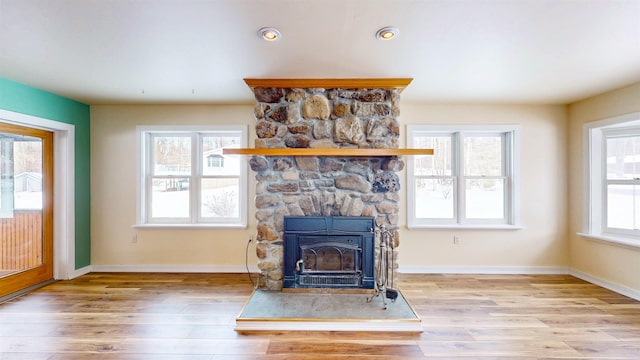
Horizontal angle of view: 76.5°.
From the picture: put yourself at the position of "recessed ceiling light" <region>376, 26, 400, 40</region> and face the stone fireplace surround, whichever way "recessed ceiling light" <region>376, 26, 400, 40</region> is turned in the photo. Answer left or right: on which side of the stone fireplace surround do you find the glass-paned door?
left

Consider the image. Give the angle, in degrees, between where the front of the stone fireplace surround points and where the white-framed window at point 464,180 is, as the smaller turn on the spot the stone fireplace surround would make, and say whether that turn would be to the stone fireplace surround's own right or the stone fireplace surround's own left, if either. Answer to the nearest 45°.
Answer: approximately 135° to the stone fireplace surround's own left

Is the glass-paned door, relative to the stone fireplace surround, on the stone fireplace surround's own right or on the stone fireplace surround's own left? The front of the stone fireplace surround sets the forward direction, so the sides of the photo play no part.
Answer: on the stone fireplace surround's own right

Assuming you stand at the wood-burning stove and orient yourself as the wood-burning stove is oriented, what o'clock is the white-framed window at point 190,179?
The white-framed window is roughly at 4 o'clock from the wood-burning stove.

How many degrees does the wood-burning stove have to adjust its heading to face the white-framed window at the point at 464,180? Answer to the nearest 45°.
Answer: approximately 135° to its left

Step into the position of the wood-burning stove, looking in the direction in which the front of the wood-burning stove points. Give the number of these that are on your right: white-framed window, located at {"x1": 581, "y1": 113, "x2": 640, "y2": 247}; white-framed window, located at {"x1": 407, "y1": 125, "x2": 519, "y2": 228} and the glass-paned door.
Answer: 1

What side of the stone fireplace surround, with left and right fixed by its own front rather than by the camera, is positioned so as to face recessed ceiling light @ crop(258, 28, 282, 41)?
front

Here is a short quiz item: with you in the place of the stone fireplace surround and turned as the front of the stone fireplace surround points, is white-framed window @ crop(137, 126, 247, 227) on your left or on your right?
on your right

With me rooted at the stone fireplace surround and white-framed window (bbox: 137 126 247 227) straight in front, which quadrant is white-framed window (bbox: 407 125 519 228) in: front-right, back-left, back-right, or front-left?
back-right

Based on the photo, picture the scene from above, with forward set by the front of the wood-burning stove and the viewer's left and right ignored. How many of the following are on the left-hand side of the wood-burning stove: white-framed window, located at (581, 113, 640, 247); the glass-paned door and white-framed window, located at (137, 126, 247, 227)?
1

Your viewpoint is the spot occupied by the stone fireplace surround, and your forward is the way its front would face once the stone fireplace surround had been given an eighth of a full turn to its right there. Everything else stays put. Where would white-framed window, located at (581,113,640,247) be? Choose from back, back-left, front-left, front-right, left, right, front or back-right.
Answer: back-left

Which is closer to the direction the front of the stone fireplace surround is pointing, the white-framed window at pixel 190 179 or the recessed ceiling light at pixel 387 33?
the recessed ceiling light

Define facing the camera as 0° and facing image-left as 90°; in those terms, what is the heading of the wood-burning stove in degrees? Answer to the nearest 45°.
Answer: approximately 0°

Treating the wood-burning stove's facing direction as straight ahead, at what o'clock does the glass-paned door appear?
The glass-paned door is roughly at 3 o'clock from the wood-burning stove.

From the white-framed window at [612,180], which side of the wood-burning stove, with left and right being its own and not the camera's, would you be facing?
left

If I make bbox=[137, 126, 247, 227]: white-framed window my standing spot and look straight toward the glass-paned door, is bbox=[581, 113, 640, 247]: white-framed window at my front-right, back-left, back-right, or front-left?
back-left
